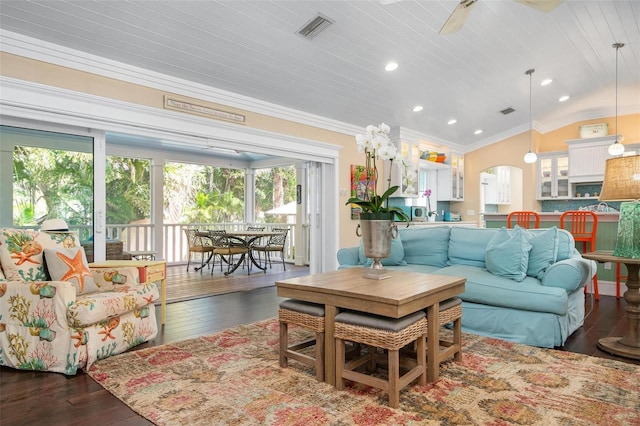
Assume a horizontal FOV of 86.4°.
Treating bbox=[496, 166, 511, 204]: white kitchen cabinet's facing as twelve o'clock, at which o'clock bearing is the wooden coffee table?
The wooden coffee table is roughly at 12 o'clock from the white kitchen cabinet.

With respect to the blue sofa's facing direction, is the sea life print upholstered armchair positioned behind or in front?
in front

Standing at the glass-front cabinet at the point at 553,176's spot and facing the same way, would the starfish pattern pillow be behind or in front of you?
in front

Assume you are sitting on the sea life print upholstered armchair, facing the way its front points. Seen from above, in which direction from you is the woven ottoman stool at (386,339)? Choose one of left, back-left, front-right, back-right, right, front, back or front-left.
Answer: front

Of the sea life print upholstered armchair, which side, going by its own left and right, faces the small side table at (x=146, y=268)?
left

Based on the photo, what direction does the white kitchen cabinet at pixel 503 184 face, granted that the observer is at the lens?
facing the viewer

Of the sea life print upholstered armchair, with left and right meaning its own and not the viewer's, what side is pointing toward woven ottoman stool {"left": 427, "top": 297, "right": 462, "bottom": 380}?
front

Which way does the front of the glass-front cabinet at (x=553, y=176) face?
toward the camera

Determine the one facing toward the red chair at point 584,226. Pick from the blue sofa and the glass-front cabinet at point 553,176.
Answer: the glass-front cabinet

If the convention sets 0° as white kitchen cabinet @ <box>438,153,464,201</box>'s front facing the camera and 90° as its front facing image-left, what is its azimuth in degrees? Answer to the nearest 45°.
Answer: approximately 315°

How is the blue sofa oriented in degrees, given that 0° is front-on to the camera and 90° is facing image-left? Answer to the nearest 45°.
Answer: approximately 45°

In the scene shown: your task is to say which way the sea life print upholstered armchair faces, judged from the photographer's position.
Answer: facing the viewer and to the right of the viewer

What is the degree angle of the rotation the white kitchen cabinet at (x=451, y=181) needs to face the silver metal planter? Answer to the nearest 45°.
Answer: approximately 45° to its right

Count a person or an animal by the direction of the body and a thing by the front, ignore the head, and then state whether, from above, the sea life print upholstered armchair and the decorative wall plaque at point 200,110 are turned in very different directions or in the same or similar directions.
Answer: same or similar directions

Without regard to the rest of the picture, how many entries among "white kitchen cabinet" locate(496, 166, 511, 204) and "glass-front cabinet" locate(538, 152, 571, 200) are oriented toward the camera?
2

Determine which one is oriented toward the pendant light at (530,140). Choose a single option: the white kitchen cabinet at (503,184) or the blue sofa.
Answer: the white kitchen cabinet

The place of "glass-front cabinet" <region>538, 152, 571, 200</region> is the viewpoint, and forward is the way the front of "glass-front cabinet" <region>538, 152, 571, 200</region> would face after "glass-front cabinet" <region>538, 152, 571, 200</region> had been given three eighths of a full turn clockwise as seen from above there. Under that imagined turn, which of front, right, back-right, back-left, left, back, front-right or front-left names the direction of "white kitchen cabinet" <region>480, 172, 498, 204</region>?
front

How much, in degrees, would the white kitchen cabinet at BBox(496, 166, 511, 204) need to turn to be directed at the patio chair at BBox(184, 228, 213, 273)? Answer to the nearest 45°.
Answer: approximately 45° to its right
